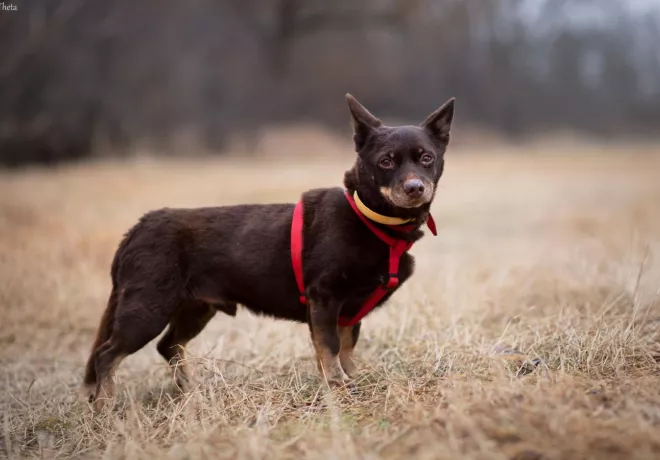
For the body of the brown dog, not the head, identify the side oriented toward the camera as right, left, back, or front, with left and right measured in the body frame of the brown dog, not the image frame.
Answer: right
